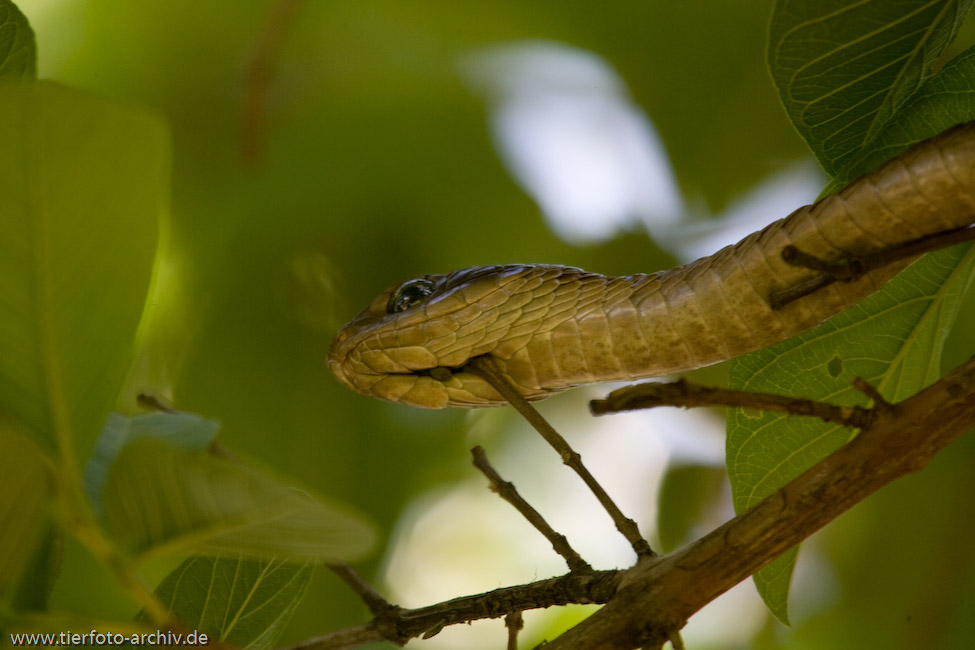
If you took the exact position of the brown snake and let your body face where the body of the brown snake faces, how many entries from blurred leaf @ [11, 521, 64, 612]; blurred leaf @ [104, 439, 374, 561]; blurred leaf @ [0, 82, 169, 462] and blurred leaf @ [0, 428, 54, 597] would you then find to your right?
0

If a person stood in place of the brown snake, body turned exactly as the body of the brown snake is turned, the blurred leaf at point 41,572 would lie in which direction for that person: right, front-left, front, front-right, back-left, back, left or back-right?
front-left

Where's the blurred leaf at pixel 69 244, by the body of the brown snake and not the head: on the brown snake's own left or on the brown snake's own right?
on the brown snake's own left

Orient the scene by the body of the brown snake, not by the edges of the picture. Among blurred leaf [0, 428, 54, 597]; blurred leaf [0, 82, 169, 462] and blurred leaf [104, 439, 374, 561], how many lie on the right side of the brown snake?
0

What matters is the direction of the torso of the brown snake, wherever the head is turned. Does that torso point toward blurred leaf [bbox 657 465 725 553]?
no

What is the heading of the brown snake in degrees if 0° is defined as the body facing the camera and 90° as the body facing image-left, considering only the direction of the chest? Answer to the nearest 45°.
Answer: approximately 90°

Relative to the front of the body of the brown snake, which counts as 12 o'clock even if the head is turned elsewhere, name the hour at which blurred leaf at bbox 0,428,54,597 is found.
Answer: The blurred leaf is roughly at 10 o'clock from the brown snake.
